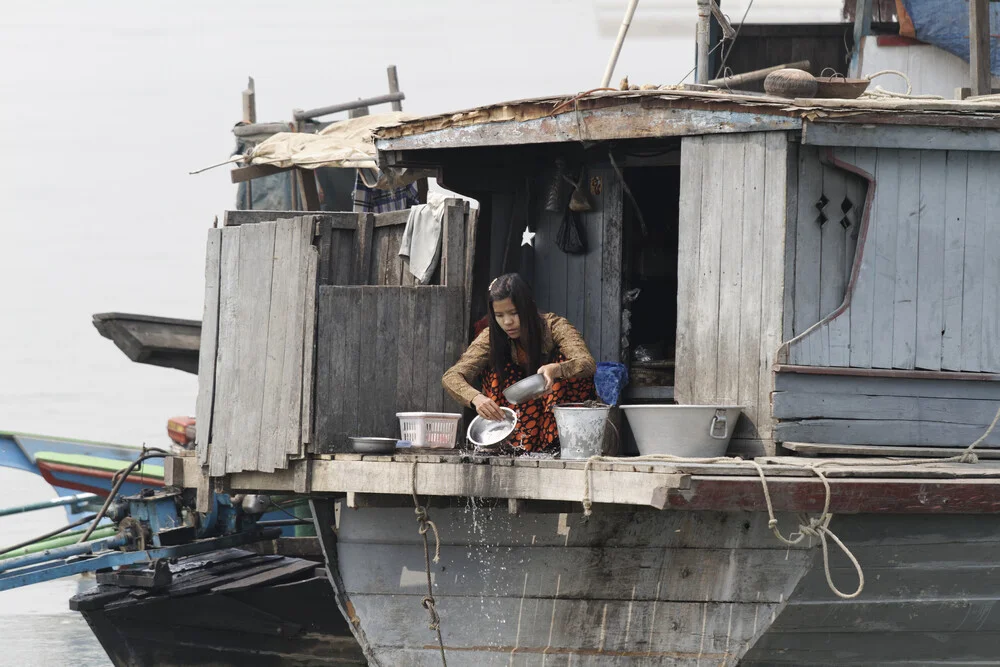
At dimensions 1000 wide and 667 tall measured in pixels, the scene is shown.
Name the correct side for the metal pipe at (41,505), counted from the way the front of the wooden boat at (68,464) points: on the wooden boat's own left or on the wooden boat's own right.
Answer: on the wooden boat's own left

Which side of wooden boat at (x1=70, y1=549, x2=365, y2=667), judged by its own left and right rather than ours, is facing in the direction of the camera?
left

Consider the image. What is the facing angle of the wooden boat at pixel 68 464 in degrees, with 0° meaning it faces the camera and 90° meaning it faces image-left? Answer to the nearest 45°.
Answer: approximately 90°
